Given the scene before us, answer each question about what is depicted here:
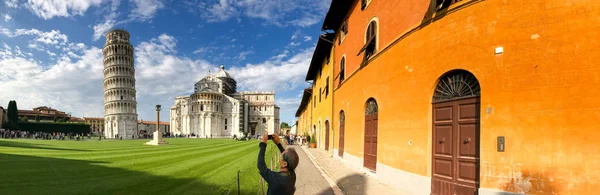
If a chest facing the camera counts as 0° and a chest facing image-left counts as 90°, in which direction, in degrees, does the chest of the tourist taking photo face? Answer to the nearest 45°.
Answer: approximately 135°

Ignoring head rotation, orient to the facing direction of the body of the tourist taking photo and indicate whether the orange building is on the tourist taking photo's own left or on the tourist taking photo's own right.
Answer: on the tourist taking photo's own right

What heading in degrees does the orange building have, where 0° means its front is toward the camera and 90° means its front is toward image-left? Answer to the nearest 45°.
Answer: approximately 45°
